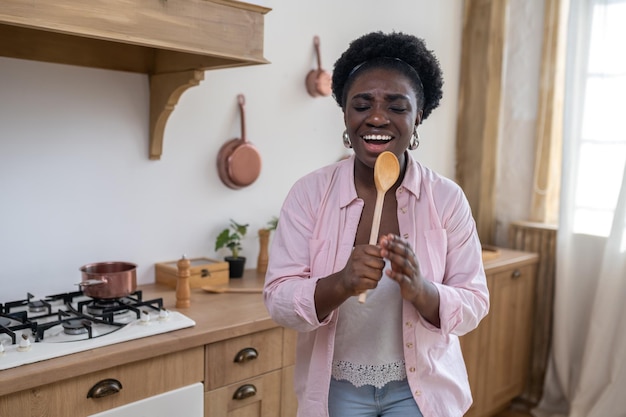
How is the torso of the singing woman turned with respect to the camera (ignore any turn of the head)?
toward the camera

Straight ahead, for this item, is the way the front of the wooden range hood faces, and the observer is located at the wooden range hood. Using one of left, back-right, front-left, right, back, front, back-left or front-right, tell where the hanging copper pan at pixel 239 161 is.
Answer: left

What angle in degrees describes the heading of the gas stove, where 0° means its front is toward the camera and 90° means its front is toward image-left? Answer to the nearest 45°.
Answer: approximately 315°

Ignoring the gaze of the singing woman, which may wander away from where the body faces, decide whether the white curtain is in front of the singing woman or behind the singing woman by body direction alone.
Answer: behind

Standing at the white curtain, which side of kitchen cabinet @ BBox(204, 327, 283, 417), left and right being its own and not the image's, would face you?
left

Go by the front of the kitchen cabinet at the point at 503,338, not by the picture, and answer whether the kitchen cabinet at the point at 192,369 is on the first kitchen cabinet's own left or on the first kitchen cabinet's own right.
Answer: on the first kitchen cabinet's own right

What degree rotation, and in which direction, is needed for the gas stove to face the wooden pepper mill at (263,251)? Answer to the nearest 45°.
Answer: approximately 90° to its left

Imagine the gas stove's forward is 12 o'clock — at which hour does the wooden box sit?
The wooden box is roughly at 9 o'clock from the gas stove.

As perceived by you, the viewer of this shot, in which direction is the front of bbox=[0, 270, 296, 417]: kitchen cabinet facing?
facing the viewer and to the right of the viewer

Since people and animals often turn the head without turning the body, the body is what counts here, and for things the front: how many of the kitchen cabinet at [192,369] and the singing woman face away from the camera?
0

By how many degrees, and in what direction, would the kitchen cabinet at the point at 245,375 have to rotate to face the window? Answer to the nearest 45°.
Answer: approximately 90° to its left
